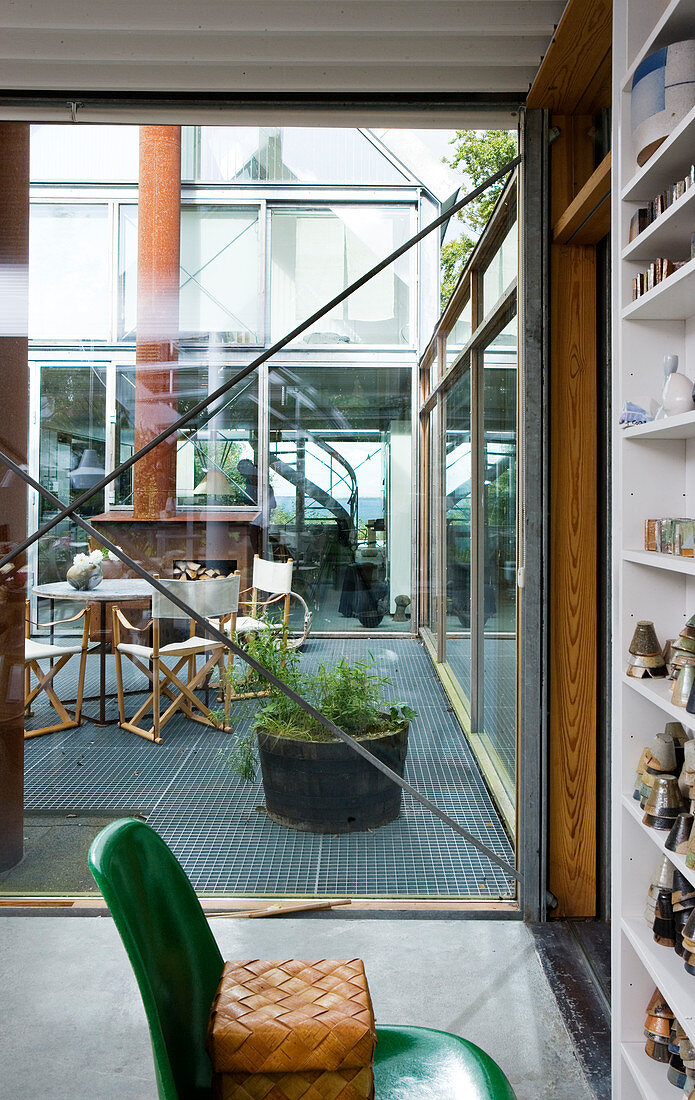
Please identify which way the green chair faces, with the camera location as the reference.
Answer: facing to the right of the viewer

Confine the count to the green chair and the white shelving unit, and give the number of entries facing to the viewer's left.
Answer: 1

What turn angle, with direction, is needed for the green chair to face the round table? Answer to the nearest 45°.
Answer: approximately 90° to its left

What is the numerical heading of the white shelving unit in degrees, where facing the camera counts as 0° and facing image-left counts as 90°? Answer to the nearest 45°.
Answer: approximately 90°

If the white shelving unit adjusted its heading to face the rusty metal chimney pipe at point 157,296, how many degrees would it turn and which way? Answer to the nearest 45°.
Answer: approximately 45° to its right

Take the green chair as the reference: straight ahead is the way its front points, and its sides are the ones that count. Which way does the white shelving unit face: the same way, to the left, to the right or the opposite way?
the opposite way

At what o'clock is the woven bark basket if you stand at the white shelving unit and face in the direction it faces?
The woven bark basket is roughly at 10 o'clock from the white shelving unit.
